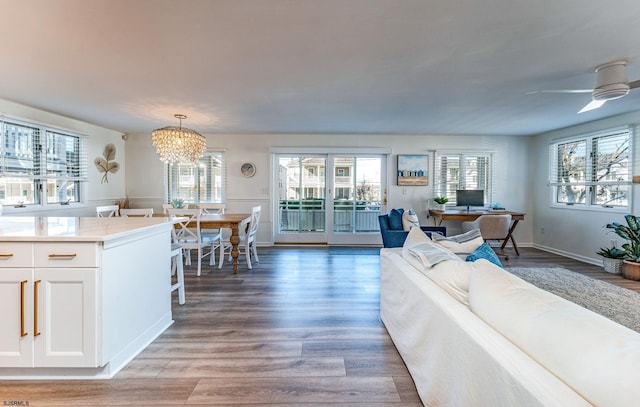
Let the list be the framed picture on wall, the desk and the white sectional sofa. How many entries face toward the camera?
2

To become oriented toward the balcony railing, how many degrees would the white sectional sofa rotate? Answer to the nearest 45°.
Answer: approximately 90° to its left

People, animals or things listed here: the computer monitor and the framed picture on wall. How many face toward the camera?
2

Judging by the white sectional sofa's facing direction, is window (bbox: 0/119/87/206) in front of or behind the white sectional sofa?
behind

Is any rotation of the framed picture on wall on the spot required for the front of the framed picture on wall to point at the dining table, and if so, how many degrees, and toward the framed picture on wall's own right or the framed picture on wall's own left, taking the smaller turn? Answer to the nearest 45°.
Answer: approximately 45° to the framed picture on wall's own right

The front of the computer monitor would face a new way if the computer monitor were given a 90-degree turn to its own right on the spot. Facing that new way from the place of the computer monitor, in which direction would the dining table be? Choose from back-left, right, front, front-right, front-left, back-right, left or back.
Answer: front-left

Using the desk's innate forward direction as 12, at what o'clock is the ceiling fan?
The ceiling fan is roughly at 11 o'clock from the desk.

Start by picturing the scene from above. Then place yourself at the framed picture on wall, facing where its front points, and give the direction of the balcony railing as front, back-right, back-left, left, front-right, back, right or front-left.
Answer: right

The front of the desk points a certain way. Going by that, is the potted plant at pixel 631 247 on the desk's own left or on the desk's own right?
on the desk's own left

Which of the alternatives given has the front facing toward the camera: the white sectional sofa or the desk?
the desk

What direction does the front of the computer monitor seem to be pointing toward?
toward the camera

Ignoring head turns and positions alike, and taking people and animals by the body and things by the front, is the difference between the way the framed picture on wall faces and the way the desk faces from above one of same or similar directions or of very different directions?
same or similar directions

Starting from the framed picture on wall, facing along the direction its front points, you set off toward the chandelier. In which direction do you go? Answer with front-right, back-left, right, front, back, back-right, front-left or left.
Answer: front-right

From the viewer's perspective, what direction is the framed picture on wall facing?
toward the camera

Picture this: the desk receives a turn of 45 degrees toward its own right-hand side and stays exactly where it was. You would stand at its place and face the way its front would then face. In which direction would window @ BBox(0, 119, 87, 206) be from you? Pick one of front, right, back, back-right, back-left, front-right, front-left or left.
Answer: front
